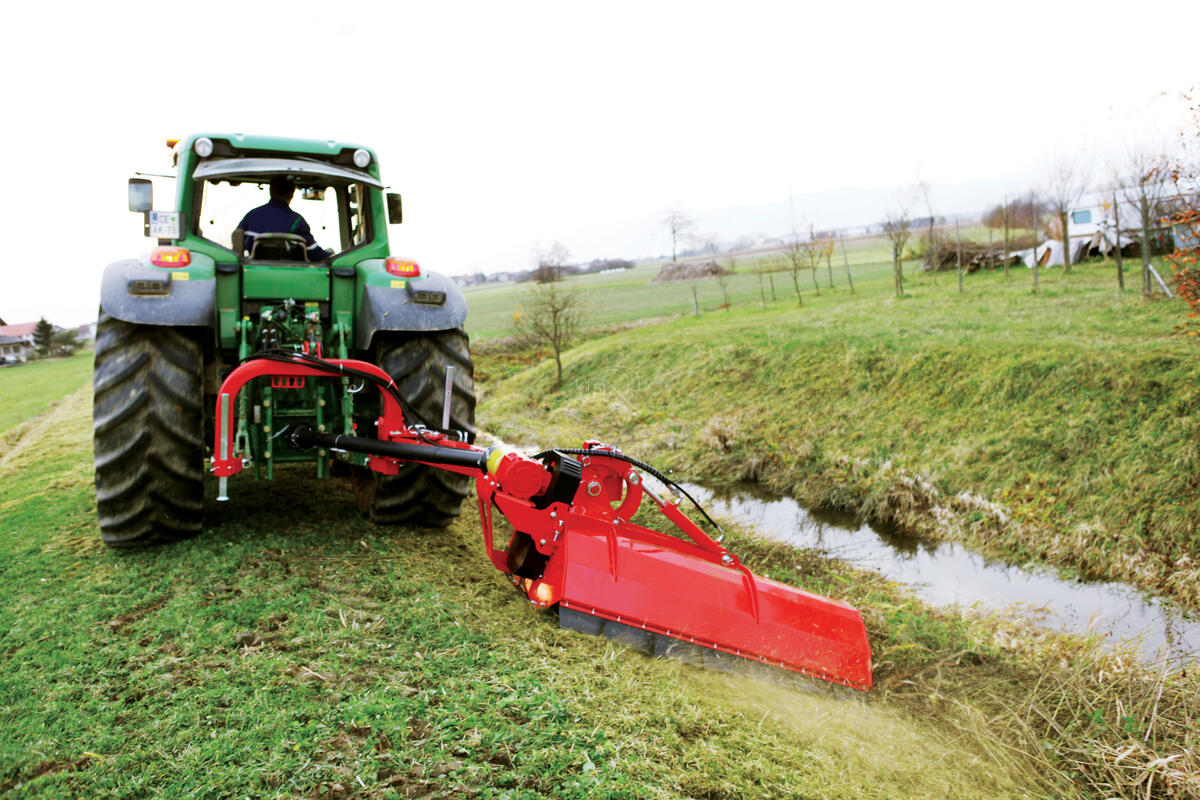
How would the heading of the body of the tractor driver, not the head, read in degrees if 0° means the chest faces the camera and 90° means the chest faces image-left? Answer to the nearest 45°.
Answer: approximately 180°

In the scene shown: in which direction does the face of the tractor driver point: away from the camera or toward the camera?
away from the camera

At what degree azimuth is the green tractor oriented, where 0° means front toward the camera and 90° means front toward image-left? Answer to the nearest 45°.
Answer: approximately 180°

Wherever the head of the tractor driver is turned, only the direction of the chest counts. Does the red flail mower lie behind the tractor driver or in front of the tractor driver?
behind

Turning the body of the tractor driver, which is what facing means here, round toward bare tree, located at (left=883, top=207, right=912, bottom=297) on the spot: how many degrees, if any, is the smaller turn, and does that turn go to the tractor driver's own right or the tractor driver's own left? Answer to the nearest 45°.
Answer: approximately 45° to the tractor driver's own right
